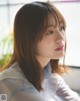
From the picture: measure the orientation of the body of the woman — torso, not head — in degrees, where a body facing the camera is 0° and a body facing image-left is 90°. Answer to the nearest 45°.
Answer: approximately 315°
